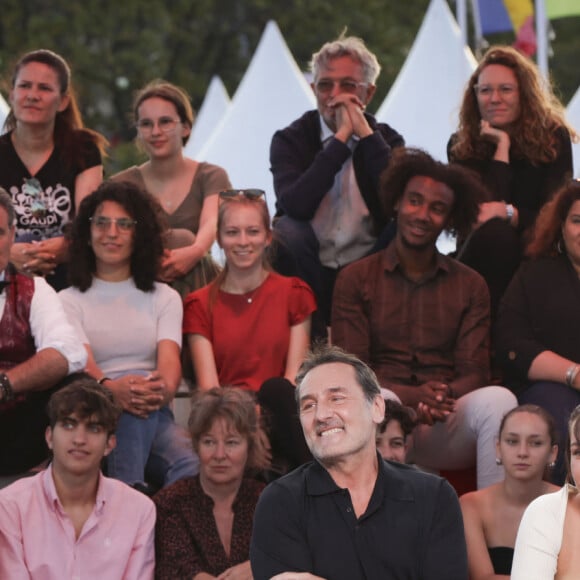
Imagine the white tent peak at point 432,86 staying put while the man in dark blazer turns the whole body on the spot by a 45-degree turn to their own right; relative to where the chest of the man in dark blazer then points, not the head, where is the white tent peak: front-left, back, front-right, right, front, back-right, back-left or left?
back-right

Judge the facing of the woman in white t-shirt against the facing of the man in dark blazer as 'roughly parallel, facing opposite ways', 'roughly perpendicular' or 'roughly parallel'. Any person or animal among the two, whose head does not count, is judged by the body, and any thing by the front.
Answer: roughly parallel

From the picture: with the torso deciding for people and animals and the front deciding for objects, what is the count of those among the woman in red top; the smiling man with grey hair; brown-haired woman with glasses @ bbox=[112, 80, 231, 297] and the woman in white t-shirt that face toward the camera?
4

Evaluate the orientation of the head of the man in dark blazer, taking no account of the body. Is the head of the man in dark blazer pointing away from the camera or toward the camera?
toward the camera

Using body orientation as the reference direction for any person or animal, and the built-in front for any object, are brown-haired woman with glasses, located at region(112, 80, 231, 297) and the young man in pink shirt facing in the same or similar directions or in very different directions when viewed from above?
same or similar directions

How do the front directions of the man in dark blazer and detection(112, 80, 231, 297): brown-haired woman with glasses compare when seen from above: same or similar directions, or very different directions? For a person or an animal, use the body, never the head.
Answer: same or similar directions

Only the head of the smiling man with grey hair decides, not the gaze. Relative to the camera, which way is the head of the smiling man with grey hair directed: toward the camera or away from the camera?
toward the camera

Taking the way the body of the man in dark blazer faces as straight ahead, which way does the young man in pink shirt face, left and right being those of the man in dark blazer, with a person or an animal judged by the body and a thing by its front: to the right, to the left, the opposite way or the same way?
the same way

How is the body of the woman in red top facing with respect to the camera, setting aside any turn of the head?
toward the camera

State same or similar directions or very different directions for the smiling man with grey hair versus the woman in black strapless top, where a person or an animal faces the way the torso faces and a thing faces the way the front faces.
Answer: same or similar directions

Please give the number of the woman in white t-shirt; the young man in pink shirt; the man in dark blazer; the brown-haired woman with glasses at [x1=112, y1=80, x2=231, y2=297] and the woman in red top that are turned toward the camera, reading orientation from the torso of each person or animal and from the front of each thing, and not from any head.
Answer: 5

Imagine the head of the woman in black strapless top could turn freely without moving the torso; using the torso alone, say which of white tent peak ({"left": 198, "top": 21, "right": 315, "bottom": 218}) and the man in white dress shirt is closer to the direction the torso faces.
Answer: the man in white dress shirt

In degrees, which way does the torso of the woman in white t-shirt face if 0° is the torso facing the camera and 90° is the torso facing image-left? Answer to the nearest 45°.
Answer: approximately 0°

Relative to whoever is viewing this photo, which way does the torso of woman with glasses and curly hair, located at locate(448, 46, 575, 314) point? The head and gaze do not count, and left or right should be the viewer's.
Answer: facing the viewer and to the left of the viewer

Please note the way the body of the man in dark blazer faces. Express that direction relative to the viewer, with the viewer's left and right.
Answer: facing the viewer

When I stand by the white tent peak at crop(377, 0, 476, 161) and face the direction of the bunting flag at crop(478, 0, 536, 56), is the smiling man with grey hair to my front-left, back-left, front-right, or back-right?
back-right

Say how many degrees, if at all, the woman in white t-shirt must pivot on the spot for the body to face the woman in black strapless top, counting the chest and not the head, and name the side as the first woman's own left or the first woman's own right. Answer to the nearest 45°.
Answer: approximately 45° to the first woman's own left

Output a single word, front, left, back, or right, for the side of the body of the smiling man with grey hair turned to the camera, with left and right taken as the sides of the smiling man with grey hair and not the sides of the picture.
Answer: front

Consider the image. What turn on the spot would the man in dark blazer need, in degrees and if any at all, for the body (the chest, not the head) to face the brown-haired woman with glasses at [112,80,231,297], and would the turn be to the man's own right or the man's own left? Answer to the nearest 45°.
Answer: approximately 90° to the man's own right
